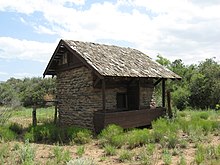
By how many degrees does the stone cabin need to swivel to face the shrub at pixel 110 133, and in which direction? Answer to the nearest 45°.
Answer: approximately 45° to its right

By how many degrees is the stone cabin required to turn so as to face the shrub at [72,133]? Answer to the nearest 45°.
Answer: approximately 45° to its right

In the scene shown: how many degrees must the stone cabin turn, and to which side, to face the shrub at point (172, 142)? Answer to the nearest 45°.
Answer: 0° — it already faces it

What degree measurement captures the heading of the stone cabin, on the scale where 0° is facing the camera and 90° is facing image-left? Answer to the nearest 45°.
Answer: approximately 315°

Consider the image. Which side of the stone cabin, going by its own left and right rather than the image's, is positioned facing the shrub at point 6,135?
right

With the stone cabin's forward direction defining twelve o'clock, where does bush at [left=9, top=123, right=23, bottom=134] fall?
The bush is roughly at 4 o'clock from the stone cabin.

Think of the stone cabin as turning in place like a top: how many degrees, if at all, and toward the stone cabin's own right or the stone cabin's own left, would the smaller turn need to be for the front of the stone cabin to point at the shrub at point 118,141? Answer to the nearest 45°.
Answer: approximately 45° to the stone cabin's own right
